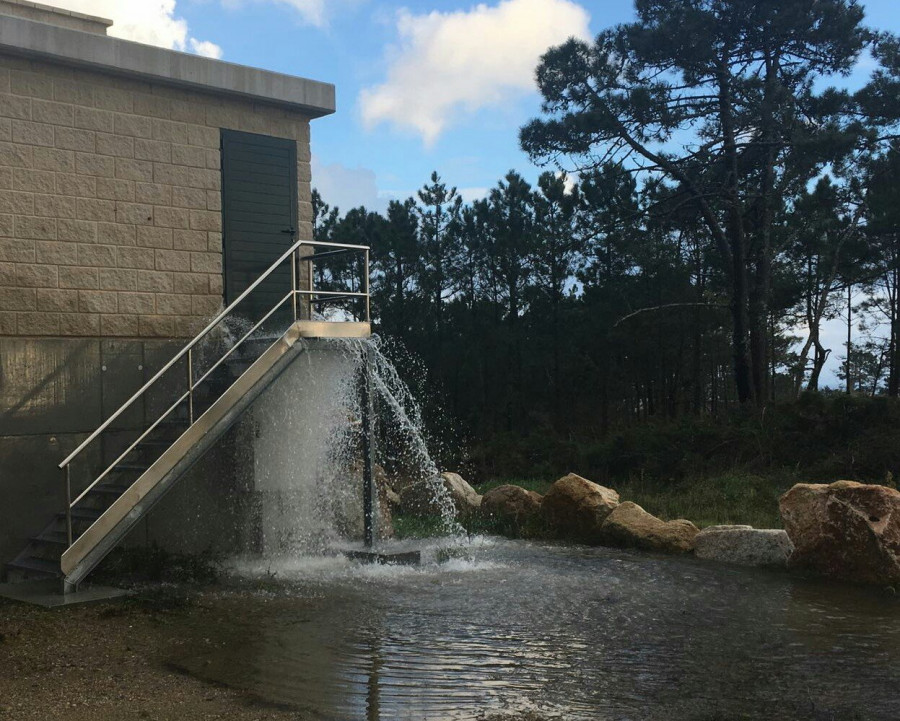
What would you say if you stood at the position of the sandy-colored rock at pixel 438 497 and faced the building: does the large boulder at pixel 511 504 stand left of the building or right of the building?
left

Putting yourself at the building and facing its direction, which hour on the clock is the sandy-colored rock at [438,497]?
The sandy-colored rock is roughly at 9 o'clock from the building.

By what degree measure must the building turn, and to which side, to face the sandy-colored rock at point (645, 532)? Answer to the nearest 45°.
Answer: approximately 45° to its left

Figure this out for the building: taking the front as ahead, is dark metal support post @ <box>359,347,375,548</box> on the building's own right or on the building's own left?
on the building's own left

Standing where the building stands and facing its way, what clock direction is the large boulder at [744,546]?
The large boulder is roughly at 11 o'clock from the building.

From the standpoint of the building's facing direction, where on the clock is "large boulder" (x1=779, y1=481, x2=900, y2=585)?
The large boulder is roughly at 11 o'clock from the building.

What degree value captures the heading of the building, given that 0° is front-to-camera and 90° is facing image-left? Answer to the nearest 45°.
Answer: approximately 315°

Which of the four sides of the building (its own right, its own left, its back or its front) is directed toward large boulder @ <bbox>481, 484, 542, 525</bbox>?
left

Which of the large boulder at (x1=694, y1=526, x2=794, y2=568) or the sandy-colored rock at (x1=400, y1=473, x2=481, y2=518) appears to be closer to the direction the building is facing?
the large boulder
